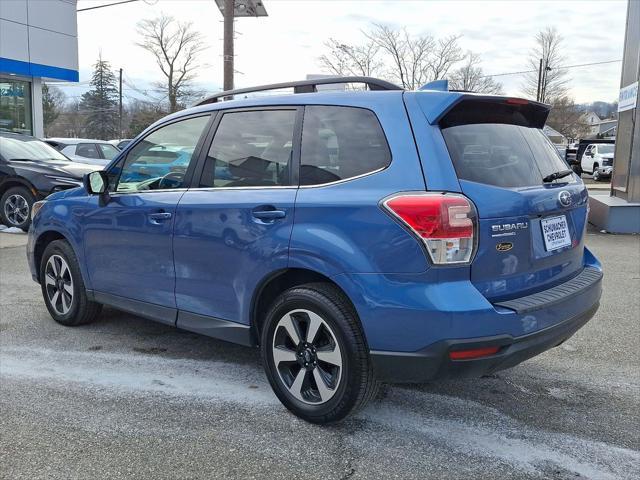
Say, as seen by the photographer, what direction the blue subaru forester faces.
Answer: facing away from the viewer and to the left of the viewer

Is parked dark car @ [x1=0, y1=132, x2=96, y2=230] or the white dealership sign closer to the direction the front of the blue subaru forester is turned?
the parked dark car

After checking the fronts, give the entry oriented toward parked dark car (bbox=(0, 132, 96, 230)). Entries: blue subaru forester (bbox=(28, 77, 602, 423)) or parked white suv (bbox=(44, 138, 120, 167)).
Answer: the blue subaru forester

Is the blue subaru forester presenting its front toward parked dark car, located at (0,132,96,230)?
yes
